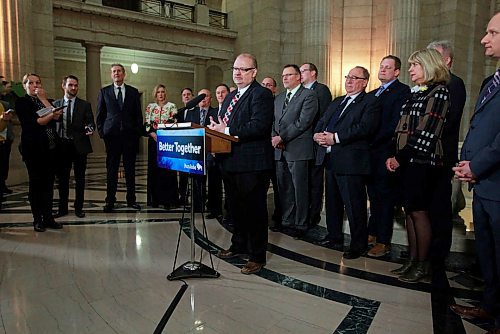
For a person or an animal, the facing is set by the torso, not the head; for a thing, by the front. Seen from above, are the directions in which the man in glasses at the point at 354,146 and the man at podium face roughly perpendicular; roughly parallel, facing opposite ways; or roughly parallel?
roughly parallel

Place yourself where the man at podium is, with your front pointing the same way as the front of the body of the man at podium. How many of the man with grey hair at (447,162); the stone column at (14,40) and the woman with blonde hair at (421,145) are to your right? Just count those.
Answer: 1

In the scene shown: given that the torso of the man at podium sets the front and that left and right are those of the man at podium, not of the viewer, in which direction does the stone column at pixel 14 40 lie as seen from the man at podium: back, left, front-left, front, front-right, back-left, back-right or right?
right

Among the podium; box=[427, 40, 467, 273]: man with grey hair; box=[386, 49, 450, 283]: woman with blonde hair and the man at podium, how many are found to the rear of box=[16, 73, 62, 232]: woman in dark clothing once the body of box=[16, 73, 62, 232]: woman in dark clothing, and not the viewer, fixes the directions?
0

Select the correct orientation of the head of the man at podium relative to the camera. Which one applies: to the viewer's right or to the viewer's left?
to the viewer's left

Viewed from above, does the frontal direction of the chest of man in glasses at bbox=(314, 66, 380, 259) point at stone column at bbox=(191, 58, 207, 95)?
no

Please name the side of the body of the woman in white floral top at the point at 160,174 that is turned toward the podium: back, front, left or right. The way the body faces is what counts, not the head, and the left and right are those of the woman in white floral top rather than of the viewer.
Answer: front

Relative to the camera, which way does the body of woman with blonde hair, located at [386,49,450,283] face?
to the viewer's left

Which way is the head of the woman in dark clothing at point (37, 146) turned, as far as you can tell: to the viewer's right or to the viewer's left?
to the viewer's right

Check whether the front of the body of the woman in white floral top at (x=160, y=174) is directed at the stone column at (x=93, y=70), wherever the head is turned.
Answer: no

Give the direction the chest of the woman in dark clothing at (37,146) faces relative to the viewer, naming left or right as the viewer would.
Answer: facing the viewer and to the right of the viewer

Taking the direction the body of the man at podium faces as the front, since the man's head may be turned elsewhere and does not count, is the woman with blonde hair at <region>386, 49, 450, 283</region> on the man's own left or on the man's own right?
on the man's own left

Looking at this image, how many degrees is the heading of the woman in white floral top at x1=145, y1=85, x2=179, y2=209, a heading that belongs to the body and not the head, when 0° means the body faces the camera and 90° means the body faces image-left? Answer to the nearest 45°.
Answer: approximately 0°

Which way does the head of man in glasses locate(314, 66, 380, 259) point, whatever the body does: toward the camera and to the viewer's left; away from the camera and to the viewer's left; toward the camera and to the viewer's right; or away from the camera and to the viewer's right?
toward the camera and to the viewer's left

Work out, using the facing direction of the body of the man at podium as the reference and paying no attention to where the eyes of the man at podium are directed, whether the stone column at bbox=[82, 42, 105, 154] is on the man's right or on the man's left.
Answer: on the man's right

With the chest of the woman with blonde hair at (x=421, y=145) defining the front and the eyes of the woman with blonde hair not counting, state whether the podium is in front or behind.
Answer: in front

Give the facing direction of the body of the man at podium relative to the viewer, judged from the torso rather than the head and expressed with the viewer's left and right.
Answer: facing the viewer and to the left of the viewer
